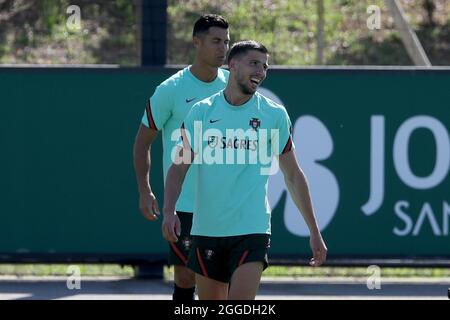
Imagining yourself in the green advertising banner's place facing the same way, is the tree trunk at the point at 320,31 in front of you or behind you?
behind

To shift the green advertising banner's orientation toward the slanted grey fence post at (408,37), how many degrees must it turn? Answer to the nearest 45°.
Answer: approximately 135° to its left

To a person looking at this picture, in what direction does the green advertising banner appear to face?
facing the viewer
